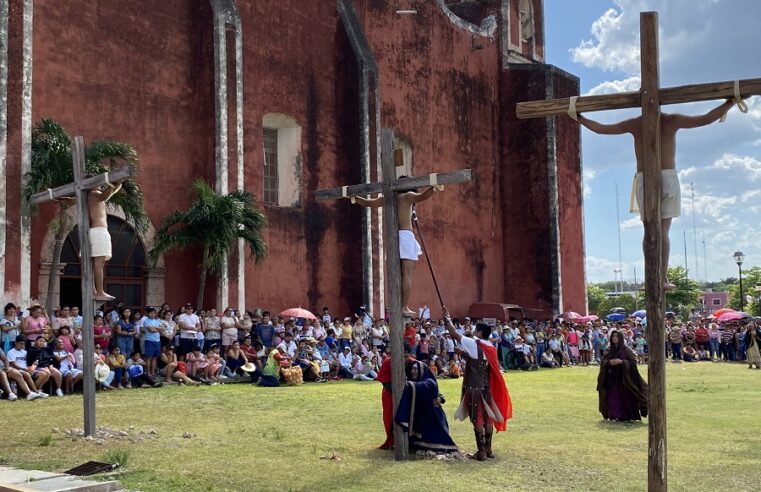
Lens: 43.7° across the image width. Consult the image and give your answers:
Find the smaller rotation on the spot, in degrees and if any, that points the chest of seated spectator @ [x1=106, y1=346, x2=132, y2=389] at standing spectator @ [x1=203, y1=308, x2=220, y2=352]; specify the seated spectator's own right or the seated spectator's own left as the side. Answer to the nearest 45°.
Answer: approximately 90° to the seated spectator's own left

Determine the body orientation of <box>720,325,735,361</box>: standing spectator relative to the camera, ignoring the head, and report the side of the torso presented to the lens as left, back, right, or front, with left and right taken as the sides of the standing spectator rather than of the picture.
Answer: front

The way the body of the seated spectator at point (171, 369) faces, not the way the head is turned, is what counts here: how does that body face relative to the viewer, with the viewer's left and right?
facing the viewer and to the right of the viewer

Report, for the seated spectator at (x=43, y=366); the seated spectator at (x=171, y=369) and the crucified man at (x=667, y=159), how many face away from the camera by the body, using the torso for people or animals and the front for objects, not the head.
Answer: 1

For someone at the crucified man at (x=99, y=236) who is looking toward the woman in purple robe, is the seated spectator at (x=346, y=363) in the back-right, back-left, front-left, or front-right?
front-left

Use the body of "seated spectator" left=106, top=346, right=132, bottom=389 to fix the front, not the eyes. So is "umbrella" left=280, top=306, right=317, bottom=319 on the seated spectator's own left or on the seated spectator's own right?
on the seated spectator's own left

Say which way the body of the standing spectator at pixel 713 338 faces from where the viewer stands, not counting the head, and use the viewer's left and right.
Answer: facing the viewer
